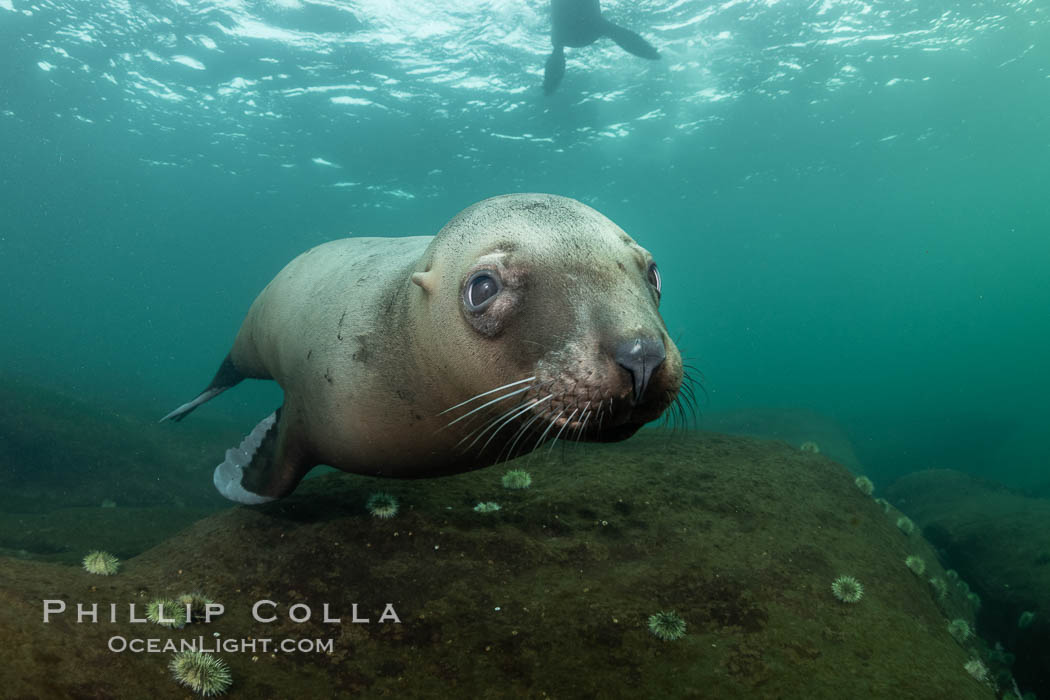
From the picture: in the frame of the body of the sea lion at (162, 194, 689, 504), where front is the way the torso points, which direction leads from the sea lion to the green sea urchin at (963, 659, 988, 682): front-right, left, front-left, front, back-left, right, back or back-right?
front-left

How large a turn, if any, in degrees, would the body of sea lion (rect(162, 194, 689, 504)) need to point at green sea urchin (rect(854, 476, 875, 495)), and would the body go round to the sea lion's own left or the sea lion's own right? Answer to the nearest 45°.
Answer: approximately 90° to the sea lion's own left

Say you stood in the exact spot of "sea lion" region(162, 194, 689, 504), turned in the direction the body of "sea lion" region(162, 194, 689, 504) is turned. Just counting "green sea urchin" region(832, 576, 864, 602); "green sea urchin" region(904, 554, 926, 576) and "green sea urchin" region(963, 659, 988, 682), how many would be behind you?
0

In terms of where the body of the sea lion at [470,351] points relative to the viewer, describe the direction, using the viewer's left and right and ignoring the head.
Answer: facing the viewer and to the right of the viewer

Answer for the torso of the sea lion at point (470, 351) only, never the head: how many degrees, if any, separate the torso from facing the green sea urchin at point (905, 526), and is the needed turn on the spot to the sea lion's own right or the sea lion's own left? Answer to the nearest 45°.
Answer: approximately 45° to the sea lion's own left

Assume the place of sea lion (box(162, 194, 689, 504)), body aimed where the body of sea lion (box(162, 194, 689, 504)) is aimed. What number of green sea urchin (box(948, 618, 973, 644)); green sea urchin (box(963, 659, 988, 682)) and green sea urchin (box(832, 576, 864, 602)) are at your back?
0

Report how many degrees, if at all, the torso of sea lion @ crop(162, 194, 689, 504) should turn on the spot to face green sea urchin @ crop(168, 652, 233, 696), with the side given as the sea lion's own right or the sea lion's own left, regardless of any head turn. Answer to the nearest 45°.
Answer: approximately 90° to the sea lion's own right

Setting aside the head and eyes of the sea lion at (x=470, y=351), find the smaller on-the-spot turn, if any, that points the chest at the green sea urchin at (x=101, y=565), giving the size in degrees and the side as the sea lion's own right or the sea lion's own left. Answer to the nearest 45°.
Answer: approximately 135° to the sea lion's own right

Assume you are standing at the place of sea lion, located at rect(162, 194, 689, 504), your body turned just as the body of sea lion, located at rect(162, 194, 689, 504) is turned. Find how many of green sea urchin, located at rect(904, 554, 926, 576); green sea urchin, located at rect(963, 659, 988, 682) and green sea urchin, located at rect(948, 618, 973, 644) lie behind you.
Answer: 0
